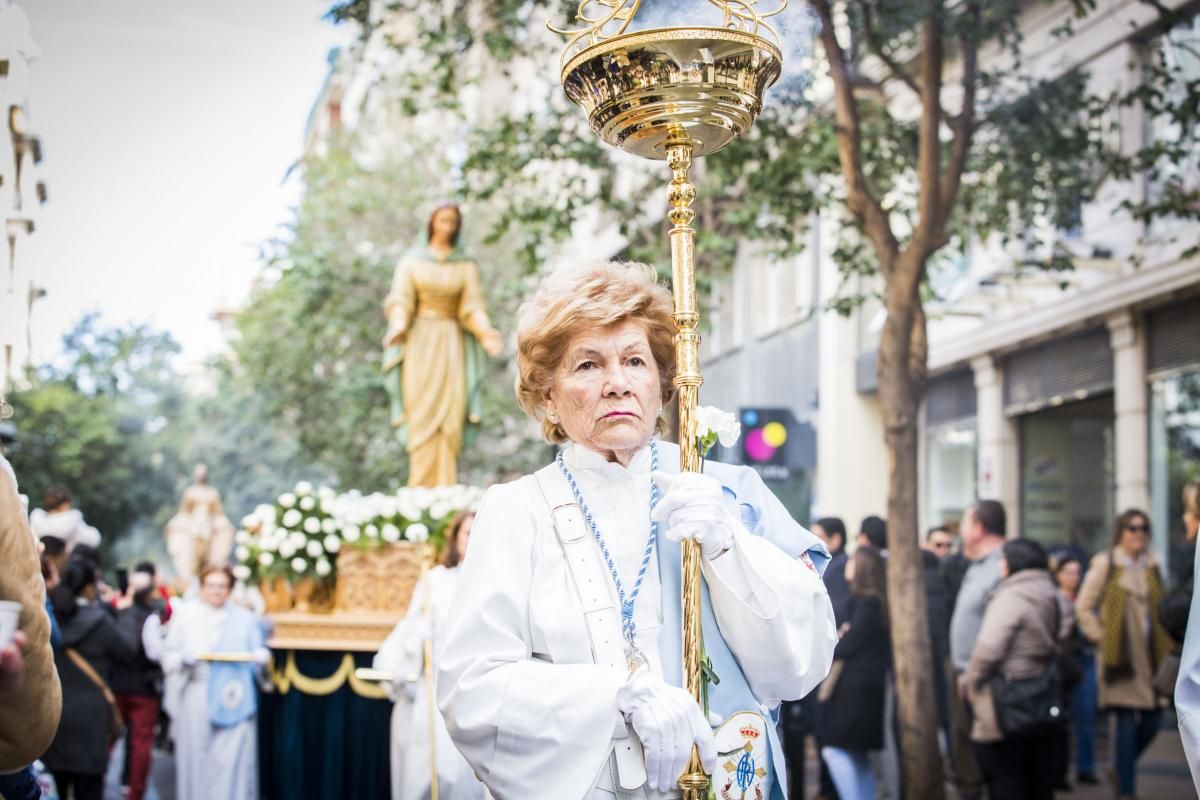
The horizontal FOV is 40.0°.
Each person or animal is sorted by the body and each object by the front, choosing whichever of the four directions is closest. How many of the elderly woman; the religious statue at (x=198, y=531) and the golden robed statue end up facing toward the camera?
3

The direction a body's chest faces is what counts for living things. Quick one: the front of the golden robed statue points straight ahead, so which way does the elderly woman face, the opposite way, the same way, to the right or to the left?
the same way

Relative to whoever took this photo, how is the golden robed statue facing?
facing the viewer

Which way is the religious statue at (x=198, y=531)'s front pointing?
toward the camera

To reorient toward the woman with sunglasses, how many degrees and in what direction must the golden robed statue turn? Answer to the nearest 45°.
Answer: approximately 90° to its left

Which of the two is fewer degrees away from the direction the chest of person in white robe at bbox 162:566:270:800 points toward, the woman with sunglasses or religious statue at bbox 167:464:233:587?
the woman with sunglasses

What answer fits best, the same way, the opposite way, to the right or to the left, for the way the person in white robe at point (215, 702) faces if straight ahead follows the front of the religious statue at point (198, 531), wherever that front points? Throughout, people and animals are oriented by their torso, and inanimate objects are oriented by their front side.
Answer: the same way

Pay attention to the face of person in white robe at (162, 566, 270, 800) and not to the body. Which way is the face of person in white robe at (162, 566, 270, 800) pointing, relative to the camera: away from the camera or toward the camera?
toward the camera

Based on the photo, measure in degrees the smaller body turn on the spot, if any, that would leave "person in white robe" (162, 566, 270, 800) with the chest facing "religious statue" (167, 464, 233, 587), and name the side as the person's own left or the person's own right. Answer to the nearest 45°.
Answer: approximately 180°

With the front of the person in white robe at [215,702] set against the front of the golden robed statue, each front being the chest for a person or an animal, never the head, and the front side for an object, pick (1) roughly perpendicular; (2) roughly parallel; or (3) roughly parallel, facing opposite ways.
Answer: roughly parallel

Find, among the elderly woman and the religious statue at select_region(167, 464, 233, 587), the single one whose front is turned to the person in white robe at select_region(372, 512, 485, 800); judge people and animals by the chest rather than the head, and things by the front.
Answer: the religious statue

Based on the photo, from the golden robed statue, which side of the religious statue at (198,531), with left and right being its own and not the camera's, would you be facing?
front

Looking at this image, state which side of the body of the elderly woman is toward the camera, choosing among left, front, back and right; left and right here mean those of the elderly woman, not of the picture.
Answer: front

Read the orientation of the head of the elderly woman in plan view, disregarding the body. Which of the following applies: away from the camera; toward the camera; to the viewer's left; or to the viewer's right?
toward the camera
